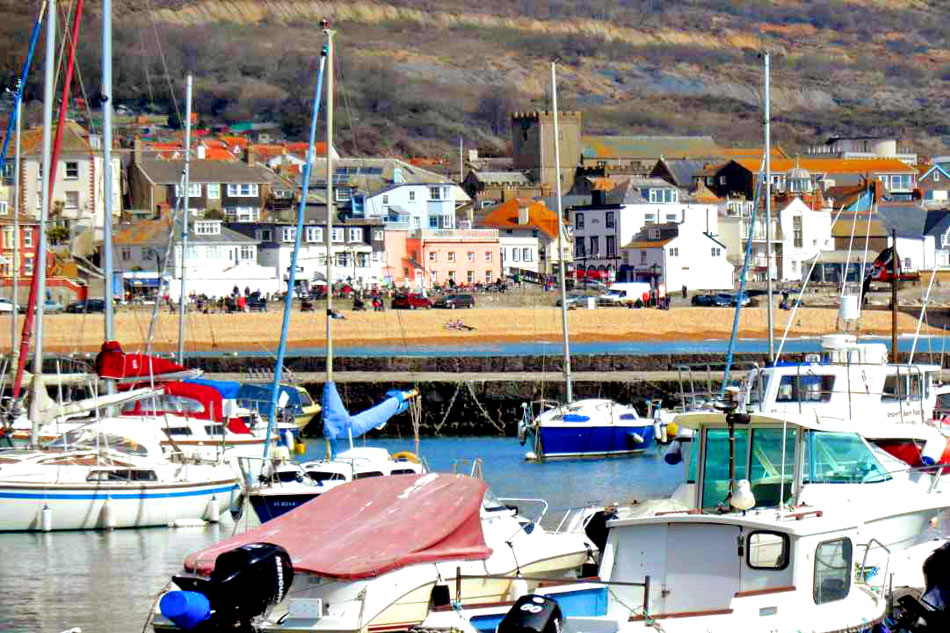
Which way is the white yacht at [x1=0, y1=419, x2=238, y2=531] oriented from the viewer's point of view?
to the viewer's left

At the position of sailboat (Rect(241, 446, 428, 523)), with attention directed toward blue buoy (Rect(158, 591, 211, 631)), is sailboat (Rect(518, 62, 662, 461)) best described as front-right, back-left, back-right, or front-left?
back-left

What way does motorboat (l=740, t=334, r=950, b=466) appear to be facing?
to the viewer's left

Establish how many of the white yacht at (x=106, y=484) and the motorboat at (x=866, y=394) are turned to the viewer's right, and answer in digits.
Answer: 0

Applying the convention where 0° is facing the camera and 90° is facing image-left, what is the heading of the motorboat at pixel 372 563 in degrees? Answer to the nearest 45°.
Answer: approximately 225°

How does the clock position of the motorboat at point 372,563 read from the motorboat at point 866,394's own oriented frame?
the motorboat at point 372,563 is roughly at 10 o'clock from the motorboat at point 866,394.
